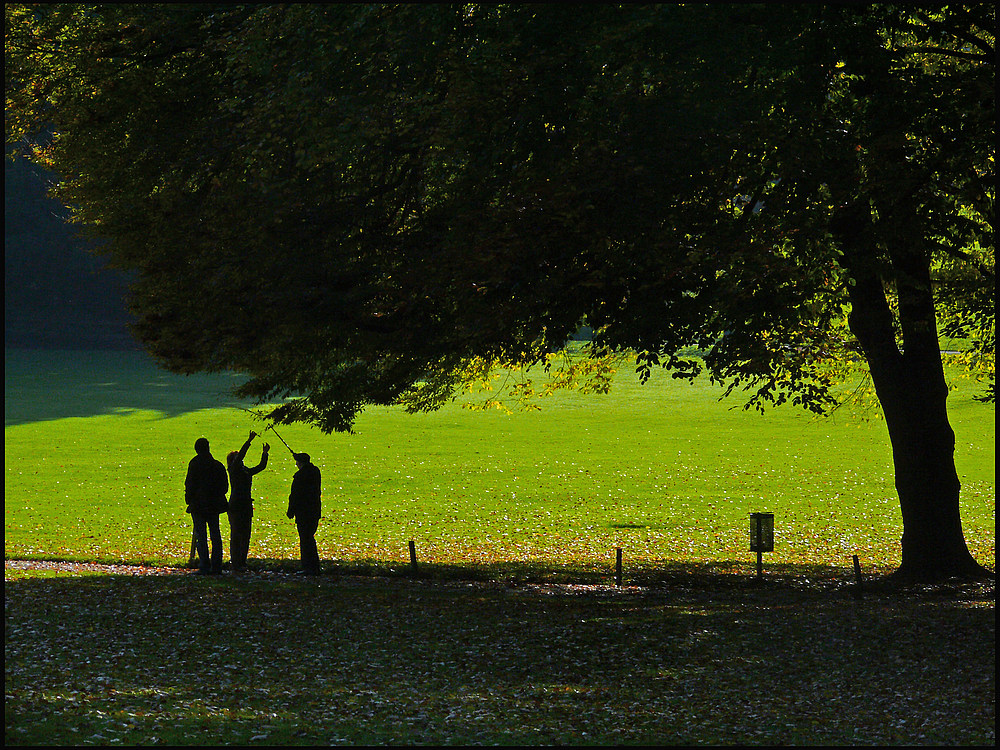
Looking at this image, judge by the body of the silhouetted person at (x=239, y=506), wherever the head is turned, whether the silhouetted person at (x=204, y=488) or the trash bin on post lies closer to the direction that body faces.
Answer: the trash bin on post

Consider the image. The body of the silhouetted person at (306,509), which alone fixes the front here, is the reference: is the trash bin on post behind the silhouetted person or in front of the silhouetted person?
behind

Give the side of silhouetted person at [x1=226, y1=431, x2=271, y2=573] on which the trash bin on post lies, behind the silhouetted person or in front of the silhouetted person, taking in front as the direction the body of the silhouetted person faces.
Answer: in front

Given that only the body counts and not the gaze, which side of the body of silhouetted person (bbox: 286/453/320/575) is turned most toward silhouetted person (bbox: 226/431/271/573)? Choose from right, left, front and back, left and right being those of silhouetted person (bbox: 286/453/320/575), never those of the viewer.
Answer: front

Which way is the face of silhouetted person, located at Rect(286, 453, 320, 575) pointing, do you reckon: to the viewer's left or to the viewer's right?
to the viewer's left

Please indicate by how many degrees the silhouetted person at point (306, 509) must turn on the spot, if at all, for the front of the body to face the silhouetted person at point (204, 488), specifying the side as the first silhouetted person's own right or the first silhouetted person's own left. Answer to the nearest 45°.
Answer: approximately 45° to the first silhouetted person's own left

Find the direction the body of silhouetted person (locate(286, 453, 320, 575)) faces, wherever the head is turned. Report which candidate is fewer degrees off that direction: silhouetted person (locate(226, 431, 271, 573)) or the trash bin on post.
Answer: the silhouetted person
